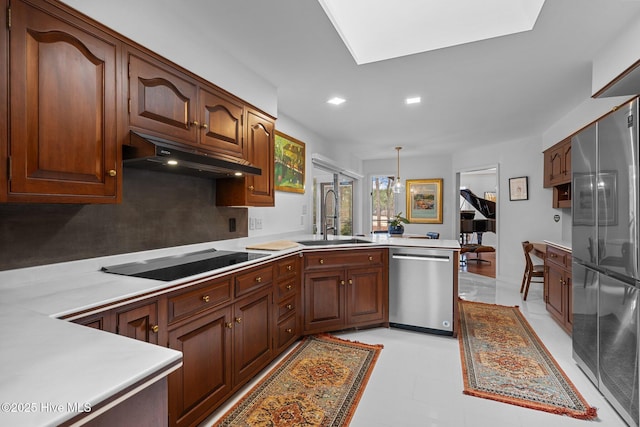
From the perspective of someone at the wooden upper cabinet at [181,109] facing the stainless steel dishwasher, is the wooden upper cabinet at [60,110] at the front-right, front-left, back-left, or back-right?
back-right

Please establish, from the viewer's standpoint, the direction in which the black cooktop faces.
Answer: facing the viewer and to the right of the viewer

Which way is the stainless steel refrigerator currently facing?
to the viewer's left

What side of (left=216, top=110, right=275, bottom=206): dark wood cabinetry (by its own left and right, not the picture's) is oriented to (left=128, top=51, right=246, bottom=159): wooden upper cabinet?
right

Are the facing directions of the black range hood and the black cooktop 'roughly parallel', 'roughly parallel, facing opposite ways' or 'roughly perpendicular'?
roughly parallel

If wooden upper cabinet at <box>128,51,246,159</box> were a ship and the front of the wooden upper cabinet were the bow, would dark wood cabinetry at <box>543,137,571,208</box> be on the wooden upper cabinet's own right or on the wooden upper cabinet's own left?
on the wooden upper cabinet's own left

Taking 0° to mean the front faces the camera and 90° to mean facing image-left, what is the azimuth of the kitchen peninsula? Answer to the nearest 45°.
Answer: approximately 315°

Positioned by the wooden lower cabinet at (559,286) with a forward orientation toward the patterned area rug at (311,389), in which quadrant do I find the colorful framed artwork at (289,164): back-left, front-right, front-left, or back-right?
front-right

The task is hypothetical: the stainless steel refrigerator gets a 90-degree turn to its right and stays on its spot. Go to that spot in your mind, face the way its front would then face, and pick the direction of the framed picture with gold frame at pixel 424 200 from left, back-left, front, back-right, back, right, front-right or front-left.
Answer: front-left

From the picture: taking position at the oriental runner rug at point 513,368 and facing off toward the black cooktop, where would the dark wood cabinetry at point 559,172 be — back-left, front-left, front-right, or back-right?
back-right

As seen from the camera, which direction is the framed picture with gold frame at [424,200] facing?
toward the camera

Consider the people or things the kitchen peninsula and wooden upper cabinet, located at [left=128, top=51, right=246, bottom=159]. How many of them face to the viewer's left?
0

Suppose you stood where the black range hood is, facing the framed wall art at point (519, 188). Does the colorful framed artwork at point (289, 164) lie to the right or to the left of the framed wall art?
left

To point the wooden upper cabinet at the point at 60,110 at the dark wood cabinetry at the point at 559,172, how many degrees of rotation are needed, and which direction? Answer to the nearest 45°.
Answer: approximately 45° to its left
